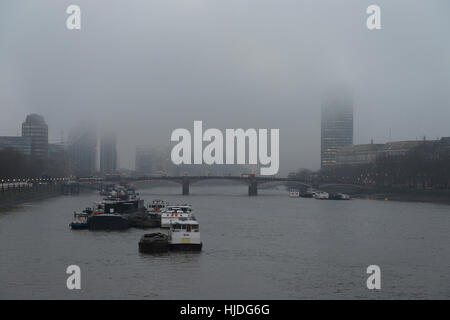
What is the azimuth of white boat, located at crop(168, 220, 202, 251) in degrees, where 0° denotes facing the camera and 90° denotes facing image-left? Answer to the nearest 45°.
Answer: approximately 180°

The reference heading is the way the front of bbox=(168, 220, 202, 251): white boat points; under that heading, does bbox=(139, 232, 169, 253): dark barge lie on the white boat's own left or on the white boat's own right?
on the white boat's own left
